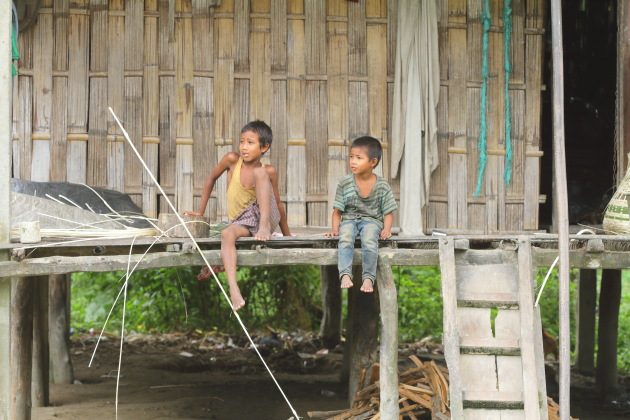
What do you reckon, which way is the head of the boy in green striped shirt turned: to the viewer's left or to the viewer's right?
to the viewer's left

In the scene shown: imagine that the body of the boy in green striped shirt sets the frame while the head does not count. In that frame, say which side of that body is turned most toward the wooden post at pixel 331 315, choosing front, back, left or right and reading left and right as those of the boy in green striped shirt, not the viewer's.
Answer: back

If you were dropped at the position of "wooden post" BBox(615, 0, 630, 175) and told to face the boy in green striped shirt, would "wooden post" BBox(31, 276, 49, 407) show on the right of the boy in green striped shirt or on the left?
right

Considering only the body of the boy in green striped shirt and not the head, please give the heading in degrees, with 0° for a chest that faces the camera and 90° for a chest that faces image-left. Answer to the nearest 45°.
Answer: approximately 0°

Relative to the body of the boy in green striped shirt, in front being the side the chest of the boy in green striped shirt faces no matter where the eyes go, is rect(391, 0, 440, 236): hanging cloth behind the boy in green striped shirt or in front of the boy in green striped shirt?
behind

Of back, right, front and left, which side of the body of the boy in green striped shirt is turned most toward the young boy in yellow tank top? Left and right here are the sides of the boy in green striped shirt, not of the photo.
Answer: right

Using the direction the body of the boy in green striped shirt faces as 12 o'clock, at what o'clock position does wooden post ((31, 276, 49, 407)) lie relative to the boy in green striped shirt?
The wooden post is roughly at 4 o'clock from the boy in green striped shirt.

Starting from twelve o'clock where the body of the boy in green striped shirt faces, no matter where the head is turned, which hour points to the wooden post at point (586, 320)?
The wooden post is roughly at 7 o'clock from the boy in green striped shirt.

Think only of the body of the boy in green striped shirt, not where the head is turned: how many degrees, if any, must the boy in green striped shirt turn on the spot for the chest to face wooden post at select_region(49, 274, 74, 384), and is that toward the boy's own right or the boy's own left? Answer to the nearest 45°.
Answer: approximately 135° to the boy's own right

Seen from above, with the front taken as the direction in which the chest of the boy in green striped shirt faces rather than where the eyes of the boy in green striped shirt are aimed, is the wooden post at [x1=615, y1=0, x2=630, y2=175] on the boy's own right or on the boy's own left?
on the boy's own left
